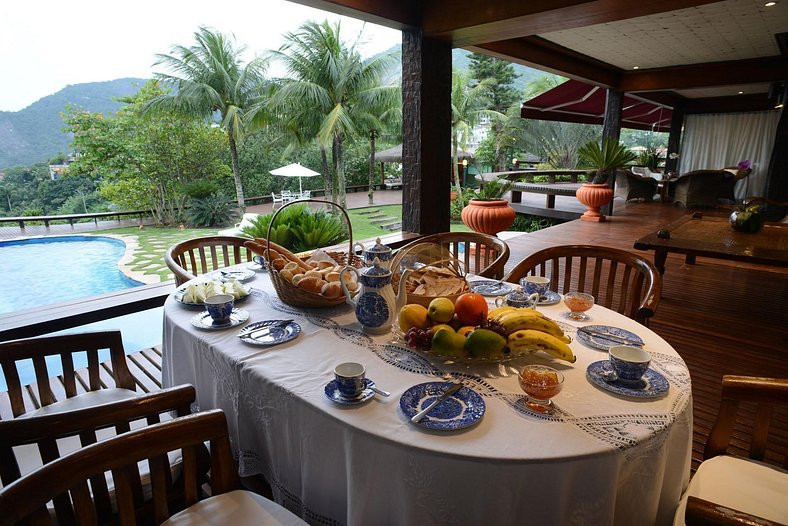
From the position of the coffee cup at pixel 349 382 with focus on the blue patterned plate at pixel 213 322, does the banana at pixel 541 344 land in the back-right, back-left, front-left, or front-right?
back-right

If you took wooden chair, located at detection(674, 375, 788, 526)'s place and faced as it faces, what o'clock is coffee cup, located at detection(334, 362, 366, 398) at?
The coffee cup is roughly at 12 o'clock from the wooden chair.

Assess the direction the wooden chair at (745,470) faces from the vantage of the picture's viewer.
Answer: facing the viewer and to the left of the viewer

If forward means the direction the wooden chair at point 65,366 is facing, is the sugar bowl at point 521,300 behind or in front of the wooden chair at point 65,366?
in front

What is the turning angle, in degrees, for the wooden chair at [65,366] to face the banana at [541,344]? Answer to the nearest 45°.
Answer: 0° — it already faces it

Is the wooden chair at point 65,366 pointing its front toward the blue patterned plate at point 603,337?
yes

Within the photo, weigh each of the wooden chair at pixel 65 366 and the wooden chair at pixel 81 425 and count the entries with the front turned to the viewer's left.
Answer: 0

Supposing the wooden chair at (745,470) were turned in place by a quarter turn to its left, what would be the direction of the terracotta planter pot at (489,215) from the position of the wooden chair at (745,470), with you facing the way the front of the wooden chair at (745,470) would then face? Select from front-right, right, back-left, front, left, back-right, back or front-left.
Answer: back
